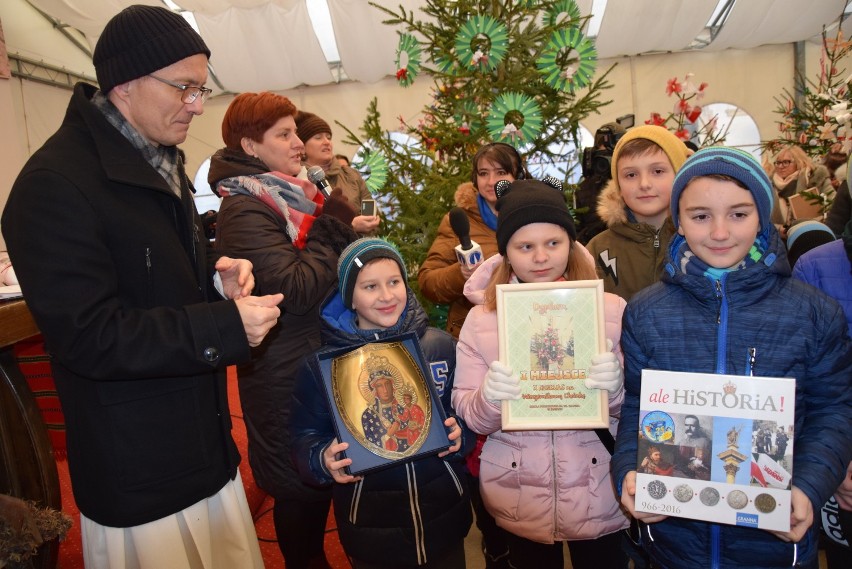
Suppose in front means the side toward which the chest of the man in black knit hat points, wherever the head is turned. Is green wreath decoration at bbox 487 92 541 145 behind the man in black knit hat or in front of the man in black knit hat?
in front

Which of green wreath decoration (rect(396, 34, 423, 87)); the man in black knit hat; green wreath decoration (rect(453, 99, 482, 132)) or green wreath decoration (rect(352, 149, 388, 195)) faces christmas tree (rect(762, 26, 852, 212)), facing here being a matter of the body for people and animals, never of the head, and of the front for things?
the man in black knit hat

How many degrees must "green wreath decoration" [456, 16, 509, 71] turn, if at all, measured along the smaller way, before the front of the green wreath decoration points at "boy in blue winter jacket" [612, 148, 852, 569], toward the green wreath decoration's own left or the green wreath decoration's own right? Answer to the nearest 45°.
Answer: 0° — it already faces them

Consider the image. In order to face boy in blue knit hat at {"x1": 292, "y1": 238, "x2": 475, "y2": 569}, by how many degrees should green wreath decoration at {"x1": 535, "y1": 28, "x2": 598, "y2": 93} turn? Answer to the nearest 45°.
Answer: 0° — it already faces them

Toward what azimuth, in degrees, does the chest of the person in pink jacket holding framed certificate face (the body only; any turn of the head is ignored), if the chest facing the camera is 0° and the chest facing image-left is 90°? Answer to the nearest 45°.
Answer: approximately 0°

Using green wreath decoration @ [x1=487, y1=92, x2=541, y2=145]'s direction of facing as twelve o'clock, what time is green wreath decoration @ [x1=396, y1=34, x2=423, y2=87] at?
green wreath decoration @ [x1=396, y1=34, x2=423, y2=87] is roughly at 4 o'clock from green wreath decoration @ [x1=487, y1=92, x2=541, y2=145].

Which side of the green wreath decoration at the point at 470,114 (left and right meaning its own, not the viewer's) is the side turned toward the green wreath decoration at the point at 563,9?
left

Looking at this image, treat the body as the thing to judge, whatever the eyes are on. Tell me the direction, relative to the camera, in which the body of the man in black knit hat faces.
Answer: to the viewer's right

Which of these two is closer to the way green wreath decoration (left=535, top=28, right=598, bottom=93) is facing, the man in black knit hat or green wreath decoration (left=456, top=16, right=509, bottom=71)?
the man in black knit hat

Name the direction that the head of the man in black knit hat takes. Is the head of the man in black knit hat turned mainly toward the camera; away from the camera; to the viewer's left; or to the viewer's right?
to the viewer's right
